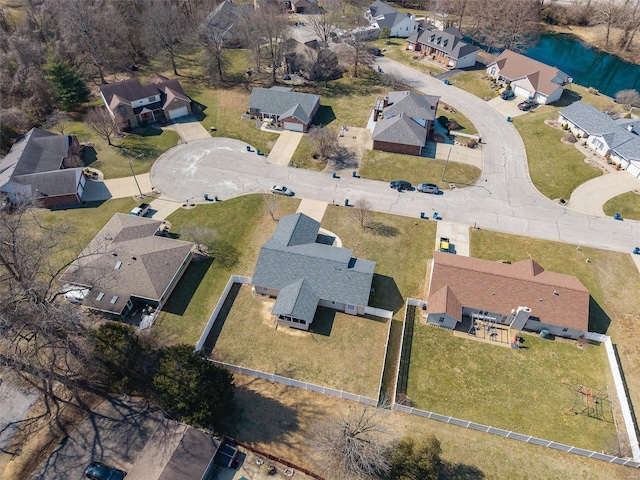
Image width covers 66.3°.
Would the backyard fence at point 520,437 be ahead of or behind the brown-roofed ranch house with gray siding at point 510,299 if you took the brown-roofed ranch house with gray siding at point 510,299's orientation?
behind

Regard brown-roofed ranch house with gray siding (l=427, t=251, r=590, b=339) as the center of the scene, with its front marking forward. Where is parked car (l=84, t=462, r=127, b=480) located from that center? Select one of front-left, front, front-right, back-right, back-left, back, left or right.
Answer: back-left

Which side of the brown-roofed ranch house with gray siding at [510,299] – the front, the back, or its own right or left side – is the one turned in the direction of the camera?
back

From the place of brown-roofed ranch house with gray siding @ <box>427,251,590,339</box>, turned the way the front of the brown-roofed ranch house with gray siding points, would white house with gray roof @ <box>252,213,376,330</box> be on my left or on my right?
on my left

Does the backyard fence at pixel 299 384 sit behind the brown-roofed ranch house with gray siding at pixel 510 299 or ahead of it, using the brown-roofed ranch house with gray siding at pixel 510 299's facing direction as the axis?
behind

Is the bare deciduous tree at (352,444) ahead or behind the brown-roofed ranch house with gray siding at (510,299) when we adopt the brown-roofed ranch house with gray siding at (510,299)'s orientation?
behind

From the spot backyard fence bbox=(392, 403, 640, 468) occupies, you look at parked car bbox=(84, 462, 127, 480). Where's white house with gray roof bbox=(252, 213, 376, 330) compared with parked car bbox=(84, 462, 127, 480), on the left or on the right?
right
